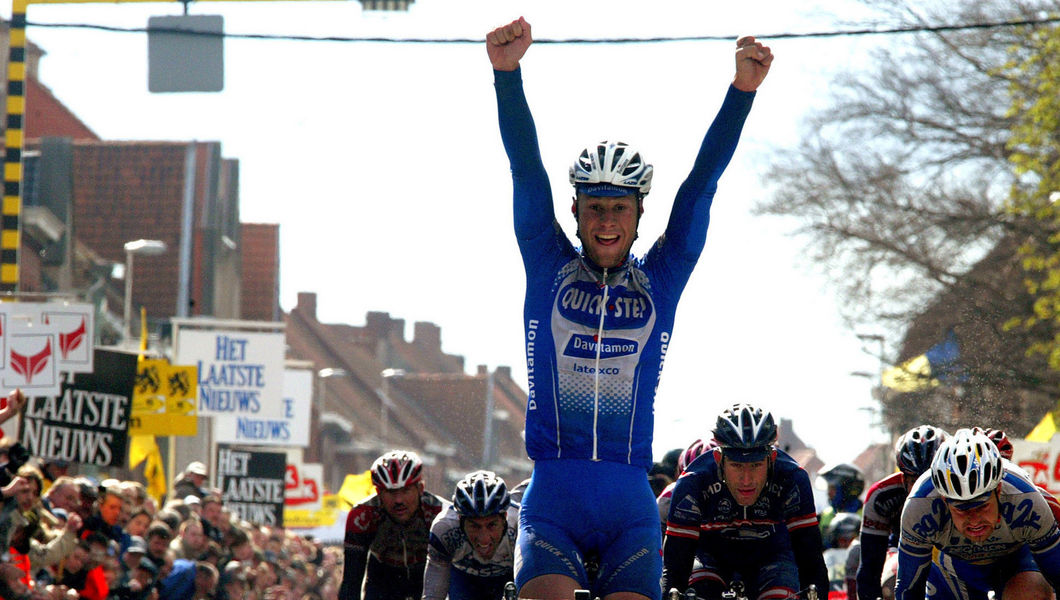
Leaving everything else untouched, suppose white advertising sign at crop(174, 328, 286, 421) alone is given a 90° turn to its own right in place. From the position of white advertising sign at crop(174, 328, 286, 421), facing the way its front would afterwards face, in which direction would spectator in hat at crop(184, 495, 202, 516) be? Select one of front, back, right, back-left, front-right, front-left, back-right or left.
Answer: left

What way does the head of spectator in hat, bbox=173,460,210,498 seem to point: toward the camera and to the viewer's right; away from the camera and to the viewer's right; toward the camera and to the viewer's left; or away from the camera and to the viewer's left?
toward the camera and to the viewer's right

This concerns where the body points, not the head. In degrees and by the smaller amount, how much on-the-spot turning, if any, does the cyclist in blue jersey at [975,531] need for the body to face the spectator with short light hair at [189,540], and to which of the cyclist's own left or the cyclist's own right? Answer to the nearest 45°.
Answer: approximately 135° to the cyclist's own right

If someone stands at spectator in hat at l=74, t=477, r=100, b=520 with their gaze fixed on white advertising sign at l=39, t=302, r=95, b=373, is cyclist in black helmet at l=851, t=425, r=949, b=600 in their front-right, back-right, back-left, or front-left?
back-right

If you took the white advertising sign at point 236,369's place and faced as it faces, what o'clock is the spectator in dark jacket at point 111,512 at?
The spectator in dark jacket is roughly at 12 o'clock from the white advertising sign.

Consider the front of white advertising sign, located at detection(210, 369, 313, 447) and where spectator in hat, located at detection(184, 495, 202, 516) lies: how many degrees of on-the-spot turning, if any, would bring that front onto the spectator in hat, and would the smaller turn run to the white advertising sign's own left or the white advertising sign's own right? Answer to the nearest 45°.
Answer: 0° — it already faces them

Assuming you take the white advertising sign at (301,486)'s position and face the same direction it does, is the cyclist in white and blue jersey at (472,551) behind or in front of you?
in front
